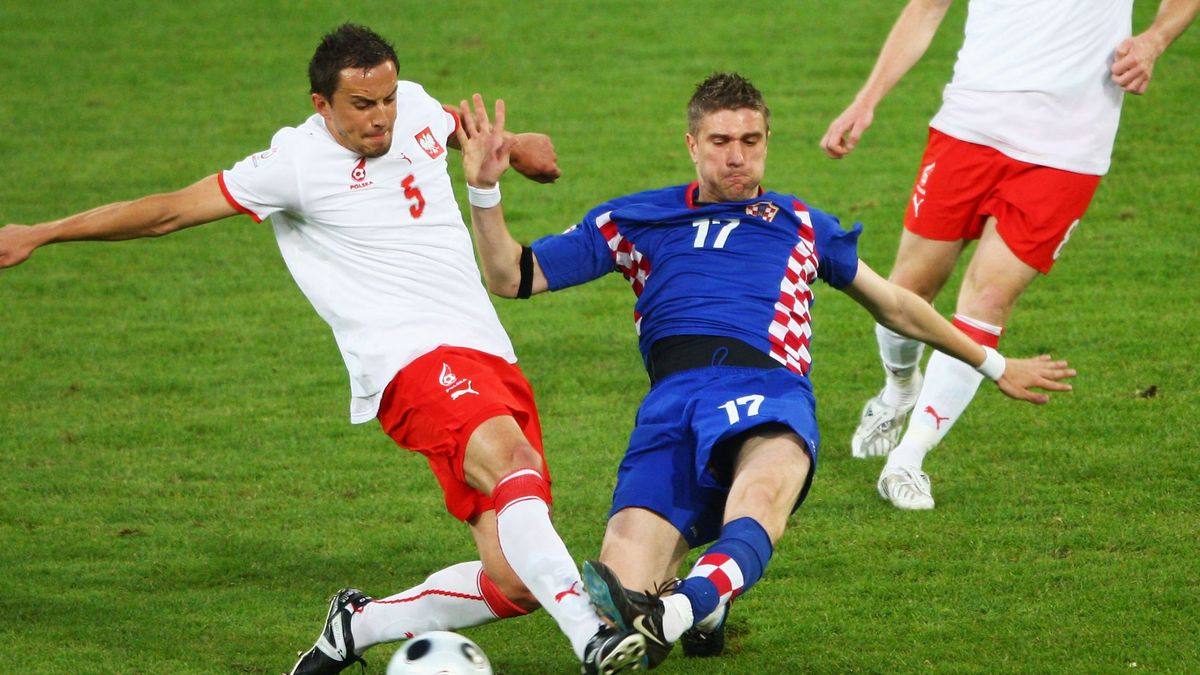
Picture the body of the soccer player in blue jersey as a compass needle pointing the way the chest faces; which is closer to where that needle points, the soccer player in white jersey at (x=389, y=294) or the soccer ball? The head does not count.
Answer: the soccer ball

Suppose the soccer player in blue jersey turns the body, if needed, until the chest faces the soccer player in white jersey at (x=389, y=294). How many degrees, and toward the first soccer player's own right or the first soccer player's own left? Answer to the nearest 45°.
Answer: approximately 90° to the first soccer player's own right

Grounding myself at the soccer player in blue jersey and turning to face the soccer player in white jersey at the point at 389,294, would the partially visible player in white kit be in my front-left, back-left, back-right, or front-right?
back-right

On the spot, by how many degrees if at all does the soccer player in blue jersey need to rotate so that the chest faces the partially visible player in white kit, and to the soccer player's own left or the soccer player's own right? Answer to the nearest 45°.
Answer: approximately 135° to the soccer player's own left

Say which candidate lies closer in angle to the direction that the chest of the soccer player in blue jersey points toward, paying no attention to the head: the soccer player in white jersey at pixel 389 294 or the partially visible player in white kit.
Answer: the soccer player in white jersey

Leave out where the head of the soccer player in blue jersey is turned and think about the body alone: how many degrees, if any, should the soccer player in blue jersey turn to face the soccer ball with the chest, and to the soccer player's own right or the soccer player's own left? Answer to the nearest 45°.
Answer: approximately 45° to the soccer player's own right

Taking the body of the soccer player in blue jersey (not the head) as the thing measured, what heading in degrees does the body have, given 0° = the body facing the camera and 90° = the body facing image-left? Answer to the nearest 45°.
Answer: approximately 0°

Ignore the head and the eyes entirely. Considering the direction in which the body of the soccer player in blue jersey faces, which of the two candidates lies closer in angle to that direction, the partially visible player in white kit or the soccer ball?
the soccer ball
